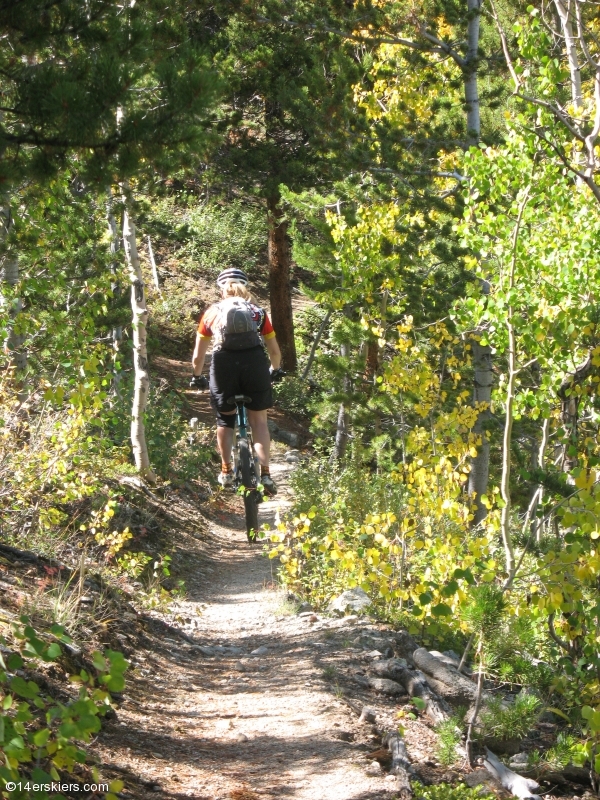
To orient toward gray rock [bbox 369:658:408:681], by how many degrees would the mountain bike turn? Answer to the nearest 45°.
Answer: approximately 180°

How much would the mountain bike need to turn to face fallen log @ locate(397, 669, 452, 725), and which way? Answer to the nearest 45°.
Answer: approximately 180°

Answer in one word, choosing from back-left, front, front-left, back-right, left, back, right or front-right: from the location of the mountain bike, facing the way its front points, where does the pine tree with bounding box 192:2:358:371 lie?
front

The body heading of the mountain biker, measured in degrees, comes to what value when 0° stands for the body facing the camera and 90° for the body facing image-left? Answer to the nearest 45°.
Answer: approximately 180°

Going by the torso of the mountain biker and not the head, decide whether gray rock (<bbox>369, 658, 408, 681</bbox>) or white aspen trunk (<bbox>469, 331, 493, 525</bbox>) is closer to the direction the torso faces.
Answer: the white aspen trunk

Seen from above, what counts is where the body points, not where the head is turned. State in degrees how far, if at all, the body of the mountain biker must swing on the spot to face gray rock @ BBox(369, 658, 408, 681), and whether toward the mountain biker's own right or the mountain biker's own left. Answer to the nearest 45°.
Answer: approximately 180°

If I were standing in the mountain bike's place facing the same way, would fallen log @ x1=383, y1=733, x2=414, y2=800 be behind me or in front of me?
behind

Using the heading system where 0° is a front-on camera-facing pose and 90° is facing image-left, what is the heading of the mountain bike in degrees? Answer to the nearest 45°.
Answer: approximately 180°

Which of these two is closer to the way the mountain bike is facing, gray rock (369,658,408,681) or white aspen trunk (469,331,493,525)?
the white aspen trunk
